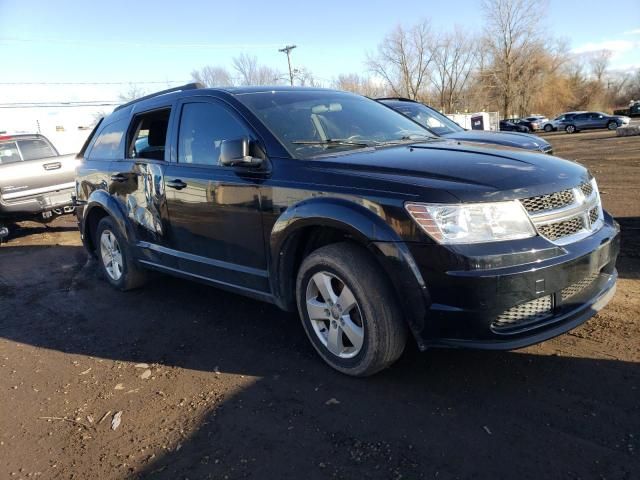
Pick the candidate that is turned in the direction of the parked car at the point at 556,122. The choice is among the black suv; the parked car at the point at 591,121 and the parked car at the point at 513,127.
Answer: the parked car at the point at 513,127

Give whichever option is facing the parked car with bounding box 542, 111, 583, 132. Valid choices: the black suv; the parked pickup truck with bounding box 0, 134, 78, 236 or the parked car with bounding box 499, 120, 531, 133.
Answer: the parked car with bounding box 499, 120, 531, 133

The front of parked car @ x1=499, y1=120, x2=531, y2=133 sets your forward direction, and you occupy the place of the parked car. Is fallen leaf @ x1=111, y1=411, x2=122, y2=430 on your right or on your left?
on your right

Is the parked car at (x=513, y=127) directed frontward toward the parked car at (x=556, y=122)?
yes

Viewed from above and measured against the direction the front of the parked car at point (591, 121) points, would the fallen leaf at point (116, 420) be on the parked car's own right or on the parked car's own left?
on the parked car's own right

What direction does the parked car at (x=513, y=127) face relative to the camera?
to the viewer's right

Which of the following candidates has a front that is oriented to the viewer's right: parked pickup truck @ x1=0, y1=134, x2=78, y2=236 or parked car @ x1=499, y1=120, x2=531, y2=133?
parked car @ x1=499, y1=120, x2=531, y2=133

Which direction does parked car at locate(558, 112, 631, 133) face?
to the viewer's right

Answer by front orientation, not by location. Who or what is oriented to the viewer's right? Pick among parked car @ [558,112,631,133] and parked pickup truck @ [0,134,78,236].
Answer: parked car @ [558,112,631,133]

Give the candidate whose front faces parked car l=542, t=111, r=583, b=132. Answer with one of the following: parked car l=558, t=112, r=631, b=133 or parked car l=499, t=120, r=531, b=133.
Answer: parked car l=499, t=120, r=531, b=133

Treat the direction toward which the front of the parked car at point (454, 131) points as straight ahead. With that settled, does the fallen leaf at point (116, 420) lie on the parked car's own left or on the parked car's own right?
on the parked car's own right

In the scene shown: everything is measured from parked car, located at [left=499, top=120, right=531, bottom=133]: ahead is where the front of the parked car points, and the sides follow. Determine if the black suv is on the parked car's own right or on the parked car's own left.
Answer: on the parked car's own right

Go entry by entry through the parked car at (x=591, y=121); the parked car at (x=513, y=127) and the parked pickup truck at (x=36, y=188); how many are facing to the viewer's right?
2

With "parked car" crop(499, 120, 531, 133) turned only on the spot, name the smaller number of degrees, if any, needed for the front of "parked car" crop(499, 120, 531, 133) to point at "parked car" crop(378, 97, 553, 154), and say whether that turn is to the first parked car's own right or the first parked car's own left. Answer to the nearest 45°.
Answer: approximately 90° to the first parked car's own right
